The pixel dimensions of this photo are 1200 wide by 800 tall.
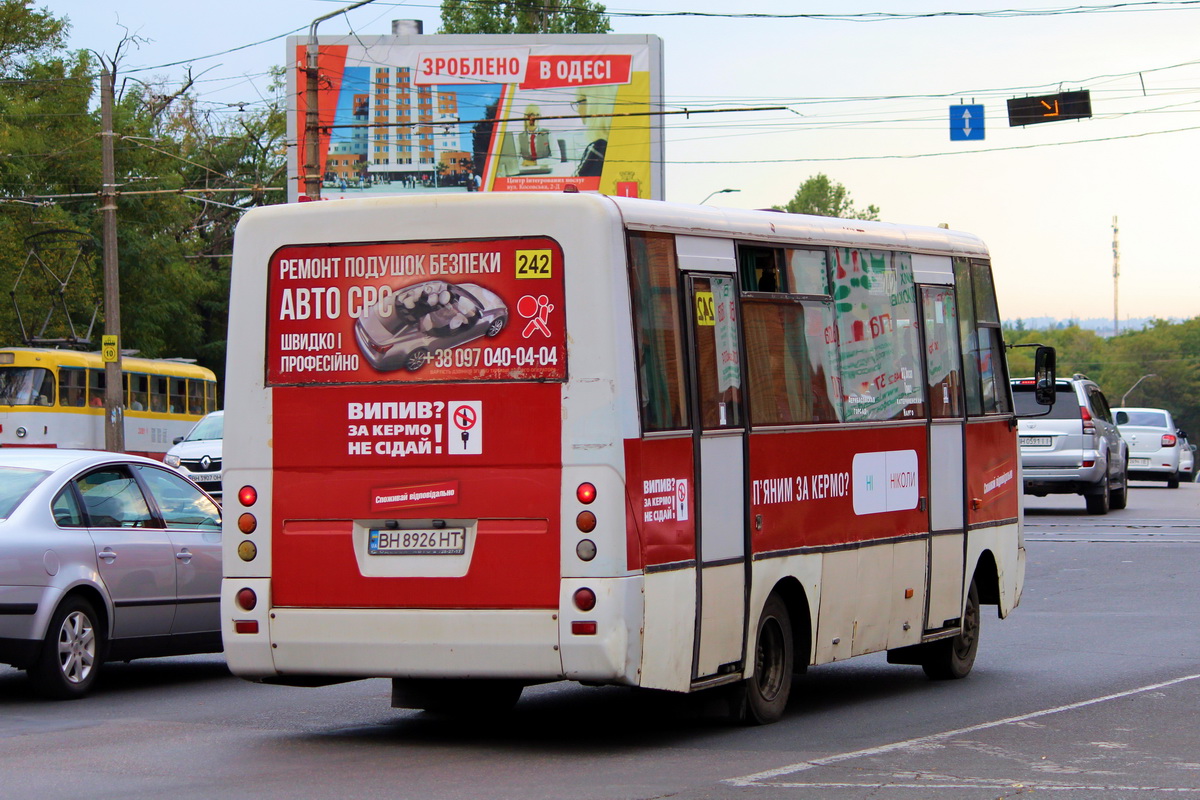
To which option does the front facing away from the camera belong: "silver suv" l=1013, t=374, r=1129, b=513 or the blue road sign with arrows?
the silver suv

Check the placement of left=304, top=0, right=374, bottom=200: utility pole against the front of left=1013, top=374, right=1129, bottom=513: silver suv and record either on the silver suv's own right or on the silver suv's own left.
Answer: on the silver suv's own left

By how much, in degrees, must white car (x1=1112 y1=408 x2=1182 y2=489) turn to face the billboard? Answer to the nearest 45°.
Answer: approximately 90° to its left

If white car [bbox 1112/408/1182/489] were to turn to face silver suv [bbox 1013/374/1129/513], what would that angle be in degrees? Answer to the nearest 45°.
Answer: approximately 180°

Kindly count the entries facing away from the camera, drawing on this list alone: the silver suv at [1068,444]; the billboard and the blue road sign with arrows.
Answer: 1

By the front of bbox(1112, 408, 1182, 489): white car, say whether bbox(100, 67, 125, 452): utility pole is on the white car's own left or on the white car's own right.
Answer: on the white car's own left

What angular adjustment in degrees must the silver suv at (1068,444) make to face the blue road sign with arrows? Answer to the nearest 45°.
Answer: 0° — it already faces it

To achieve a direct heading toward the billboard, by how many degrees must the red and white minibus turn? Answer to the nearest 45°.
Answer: approximately 45° to its left

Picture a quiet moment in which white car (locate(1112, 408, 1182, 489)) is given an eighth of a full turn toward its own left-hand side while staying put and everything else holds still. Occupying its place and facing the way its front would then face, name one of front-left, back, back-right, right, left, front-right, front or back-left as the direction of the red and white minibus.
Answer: back-left

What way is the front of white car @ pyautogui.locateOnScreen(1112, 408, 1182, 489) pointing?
away from the camera

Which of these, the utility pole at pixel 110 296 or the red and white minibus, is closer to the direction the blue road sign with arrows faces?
the red and white minibus

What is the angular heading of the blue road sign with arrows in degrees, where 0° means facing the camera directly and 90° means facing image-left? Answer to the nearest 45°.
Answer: approximately 0°

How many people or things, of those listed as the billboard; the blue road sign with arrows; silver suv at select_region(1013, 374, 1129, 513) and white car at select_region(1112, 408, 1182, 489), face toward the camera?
2

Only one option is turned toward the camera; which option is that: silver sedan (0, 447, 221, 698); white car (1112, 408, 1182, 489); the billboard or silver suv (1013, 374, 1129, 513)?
the billboard

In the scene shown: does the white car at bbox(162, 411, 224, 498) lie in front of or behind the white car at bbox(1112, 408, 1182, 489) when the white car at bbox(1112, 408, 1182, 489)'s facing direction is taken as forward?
behind

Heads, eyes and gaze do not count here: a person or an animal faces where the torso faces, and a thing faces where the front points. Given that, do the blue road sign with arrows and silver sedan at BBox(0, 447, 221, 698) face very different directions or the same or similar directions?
very different directions

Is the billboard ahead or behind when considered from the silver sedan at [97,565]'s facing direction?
ahead

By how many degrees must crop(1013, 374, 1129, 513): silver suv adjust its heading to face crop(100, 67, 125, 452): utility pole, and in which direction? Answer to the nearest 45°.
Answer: approximately 90° to its left

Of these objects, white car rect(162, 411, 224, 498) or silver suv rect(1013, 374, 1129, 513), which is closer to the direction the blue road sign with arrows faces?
the silver suv

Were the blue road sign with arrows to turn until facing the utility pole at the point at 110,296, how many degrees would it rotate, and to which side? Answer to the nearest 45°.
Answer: approximately 45° to its right
